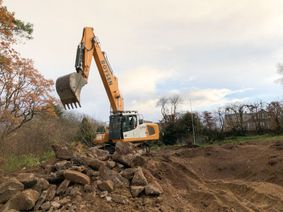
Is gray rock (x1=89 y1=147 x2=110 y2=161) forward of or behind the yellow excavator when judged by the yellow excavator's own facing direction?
forward

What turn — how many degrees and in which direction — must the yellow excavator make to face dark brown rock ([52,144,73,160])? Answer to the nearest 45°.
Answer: approximately 45° to its left

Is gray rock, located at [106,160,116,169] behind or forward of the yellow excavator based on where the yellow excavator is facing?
forward

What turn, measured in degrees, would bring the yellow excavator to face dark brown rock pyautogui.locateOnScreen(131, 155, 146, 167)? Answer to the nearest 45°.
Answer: approximately 45° to its left

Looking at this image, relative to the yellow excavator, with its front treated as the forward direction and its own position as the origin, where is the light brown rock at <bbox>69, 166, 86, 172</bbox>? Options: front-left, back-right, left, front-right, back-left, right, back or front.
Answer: front-left

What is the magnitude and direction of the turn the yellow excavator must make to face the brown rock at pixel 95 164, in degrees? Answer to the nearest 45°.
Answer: approximately 45° to its left

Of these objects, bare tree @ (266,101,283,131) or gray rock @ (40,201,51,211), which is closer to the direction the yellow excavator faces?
the gray rock

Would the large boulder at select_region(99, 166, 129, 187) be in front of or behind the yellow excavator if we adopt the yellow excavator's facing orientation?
in front

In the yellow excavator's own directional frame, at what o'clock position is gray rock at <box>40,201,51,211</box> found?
The gray rock is roughly at 11 o'clock from the yellow excavator.

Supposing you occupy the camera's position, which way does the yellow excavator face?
facing the viewer and to the left of the viewer

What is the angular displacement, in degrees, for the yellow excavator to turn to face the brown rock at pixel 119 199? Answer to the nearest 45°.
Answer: approximately 45° to its left

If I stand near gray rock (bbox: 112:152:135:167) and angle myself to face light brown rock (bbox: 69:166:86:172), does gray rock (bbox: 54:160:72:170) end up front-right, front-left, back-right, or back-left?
front-right

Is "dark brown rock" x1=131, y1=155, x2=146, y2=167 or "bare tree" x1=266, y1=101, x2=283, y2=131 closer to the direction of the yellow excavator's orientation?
the dark brown rock

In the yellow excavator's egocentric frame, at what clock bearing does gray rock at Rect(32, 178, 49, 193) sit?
The gray rock is roughly at 11 o'clock from the yellow excavator.

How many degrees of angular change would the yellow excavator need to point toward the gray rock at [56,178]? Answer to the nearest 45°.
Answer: approximately 45° to its left
